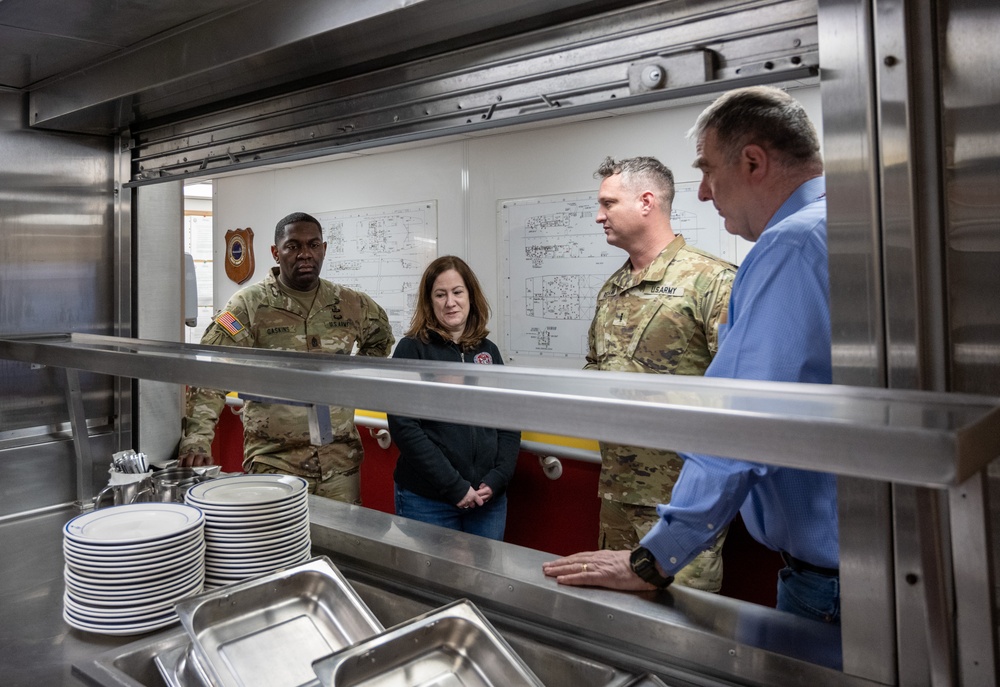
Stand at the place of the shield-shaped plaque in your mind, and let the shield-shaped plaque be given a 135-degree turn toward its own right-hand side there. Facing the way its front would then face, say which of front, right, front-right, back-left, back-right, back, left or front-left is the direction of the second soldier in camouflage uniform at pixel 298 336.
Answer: back

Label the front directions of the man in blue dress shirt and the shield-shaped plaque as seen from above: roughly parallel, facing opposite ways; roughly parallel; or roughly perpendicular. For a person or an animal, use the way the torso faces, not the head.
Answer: roughly perpendicular

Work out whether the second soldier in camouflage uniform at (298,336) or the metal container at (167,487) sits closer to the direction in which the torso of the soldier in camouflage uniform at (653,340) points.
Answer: the metal container

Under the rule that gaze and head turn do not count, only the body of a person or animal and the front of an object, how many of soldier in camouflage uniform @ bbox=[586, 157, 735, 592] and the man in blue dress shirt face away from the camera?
0

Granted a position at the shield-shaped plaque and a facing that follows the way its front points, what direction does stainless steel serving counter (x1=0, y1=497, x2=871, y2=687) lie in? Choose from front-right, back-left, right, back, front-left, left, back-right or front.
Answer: front-left

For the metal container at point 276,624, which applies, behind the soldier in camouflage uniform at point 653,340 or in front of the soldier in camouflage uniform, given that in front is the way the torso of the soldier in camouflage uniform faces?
in front

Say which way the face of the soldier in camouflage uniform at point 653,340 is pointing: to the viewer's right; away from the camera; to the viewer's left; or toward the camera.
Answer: to the viewer's left

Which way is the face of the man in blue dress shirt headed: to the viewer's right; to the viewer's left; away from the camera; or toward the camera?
to the viewer's left

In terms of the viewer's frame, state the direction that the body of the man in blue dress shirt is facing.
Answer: to the viewer's left

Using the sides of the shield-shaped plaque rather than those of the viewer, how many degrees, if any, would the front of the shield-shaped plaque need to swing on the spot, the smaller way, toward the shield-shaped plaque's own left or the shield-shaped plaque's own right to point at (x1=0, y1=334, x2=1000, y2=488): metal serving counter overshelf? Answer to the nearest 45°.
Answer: approximately 45° to the shield-shaped plaque's own left

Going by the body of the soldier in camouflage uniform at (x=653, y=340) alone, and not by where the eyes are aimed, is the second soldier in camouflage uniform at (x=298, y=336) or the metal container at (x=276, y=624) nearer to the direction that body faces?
the metal container

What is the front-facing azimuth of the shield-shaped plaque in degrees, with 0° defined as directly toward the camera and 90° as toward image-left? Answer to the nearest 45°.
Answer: approximately 45°

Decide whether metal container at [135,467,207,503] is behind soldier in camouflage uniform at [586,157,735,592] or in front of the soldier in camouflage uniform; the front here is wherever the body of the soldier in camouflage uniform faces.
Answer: in front

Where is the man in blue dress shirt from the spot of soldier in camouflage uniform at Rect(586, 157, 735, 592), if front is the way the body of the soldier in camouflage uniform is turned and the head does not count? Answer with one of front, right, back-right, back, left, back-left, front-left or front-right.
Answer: front-left

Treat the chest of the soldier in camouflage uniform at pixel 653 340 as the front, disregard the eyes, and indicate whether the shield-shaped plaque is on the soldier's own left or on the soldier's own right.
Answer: on the soldier's own right

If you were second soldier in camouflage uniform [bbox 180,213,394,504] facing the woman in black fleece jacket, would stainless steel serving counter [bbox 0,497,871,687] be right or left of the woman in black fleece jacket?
right
